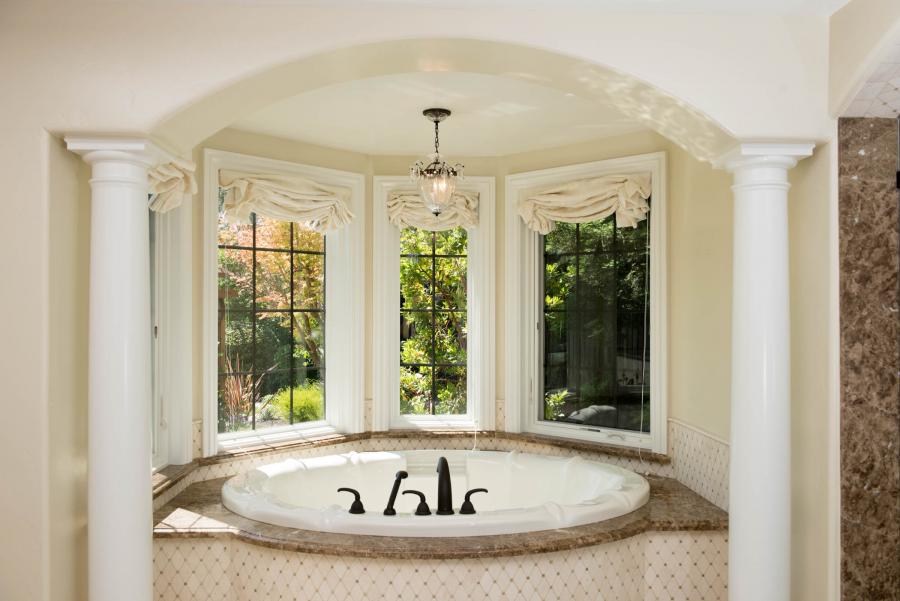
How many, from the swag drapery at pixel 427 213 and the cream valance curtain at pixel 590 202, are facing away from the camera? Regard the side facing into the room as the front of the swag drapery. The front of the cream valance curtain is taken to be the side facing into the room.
0

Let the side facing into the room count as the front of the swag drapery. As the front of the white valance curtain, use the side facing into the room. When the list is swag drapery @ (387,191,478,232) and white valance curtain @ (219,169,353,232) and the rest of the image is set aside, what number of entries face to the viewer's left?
0

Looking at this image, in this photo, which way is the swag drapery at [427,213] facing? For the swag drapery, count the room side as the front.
toward the camera

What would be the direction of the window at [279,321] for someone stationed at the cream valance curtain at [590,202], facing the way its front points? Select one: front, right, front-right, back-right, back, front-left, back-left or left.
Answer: front-right

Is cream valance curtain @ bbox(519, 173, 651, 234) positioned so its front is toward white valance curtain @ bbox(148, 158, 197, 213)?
yes

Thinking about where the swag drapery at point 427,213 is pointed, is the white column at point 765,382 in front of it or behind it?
in front

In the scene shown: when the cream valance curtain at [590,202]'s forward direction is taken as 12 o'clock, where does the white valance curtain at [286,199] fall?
the white valance curtain at [286,199] is roughly at 1 o'clock from the cream valance curtain at [590,202].

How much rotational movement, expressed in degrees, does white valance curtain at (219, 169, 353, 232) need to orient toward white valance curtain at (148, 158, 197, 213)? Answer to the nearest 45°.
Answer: approximately 90° to its right

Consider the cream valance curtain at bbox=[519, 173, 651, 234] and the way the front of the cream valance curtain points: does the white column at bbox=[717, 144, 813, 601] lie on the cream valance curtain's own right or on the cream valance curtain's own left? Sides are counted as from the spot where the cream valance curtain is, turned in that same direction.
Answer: on the cream valance curtain's own left

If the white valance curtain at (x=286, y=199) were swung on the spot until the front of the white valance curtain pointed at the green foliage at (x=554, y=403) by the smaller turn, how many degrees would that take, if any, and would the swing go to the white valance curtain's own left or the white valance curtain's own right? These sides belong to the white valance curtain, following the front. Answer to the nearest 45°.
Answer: approximately 45° to the white valance curtain's own left

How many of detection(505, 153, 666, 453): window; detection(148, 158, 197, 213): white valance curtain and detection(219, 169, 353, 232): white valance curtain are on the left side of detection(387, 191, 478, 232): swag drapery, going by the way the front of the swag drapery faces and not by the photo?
1

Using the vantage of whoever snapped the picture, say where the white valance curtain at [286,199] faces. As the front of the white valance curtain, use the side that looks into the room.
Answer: facing the viewer and to the right of the viewer

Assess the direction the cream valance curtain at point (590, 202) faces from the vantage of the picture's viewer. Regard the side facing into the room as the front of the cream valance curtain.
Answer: facing the viewer and to the left of the viewer

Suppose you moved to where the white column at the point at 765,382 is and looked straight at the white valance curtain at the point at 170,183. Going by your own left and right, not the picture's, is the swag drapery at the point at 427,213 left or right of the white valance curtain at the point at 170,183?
right

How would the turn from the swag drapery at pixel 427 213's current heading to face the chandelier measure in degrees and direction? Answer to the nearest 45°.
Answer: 0° — it already faces it
